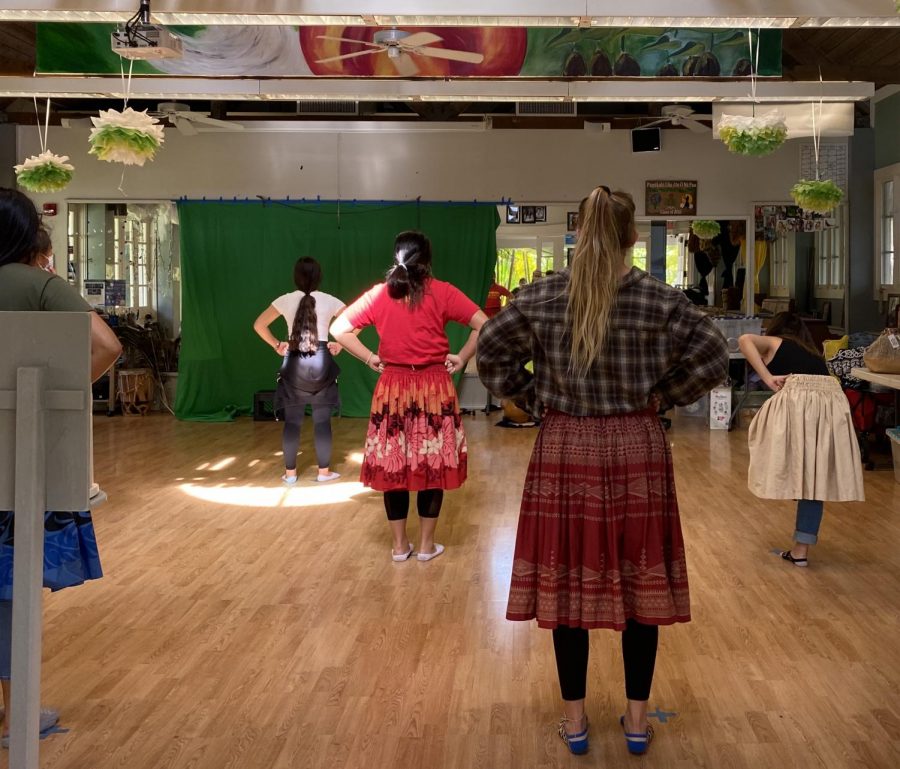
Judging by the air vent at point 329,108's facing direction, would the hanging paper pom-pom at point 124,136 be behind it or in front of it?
in front

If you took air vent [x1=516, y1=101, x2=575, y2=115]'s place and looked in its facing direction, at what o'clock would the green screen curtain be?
The green screen curtain is roughly at 3 o'clock from the air vent.

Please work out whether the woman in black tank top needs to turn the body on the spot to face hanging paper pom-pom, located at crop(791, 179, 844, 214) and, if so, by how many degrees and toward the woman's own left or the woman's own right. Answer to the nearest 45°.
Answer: approximately 45° to the woman's own right

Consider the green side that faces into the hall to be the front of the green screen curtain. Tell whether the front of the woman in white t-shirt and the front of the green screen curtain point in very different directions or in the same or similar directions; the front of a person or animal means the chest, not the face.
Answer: very different directions

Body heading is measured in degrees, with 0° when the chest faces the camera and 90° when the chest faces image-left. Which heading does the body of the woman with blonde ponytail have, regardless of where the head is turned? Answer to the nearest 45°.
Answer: approximately 180°

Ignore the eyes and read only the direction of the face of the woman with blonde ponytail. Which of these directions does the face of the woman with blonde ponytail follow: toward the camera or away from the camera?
away from the camera

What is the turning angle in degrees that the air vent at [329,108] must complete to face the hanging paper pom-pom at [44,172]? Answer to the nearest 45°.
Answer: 0° — it already faces it

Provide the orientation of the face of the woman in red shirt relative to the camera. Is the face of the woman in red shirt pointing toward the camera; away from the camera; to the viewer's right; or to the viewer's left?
away from the camera
